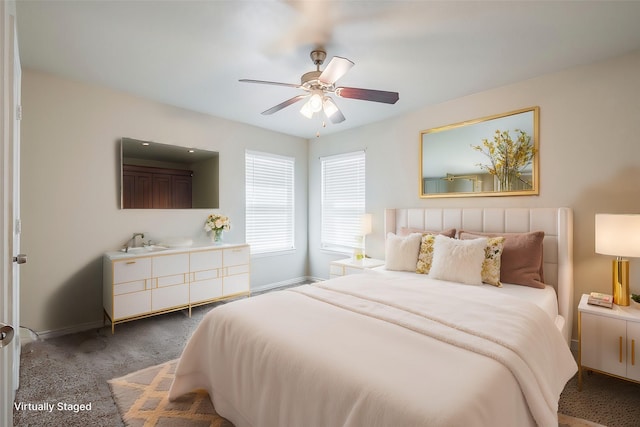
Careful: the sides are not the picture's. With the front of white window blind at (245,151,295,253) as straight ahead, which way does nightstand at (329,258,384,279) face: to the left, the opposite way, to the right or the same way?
to the right

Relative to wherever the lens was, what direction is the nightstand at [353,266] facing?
facing the viewer and to the left of the viewer

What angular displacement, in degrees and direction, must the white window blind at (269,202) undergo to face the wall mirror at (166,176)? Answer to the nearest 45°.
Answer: approximately 90° to its right

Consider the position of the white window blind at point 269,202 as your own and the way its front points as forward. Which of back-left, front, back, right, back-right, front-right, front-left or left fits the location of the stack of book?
front

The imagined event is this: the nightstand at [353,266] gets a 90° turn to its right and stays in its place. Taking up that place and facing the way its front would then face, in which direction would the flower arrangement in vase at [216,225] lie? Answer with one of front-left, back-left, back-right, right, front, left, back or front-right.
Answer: front-left

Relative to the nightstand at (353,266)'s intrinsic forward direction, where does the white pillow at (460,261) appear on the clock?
The white pillow is roughly at 9 o'clock from the nightstand.

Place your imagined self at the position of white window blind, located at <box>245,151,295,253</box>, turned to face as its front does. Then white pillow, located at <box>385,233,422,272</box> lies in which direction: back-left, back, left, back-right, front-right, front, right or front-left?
front

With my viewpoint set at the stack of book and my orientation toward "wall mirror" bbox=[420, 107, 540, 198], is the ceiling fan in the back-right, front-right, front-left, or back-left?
front-left

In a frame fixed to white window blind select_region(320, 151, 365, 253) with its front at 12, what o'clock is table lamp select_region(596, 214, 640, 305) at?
The table lamp is roughly at 9 o'clock from the white window blind.

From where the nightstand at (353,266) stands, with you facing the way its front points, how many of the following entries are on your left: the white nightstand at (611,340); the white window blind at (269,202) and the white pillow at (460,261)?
2

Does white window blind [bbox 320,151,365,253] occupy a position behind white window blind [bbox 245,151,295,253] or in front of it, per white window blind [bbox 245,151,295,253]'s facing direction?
in front

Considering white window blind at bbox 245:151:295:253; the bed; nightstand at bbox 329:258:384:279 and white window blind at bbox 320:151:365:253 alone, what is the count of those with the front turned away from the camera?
0

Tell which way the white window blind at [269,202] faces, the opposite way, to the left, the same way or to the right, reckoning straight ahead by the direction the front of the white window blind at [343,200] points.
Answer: to the left

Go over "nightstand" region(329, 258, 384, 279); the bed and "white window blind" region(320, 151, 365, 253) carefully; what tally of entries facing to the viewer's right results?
0

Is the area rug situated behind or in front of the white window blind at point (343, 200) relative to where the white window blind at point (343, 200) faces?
in front

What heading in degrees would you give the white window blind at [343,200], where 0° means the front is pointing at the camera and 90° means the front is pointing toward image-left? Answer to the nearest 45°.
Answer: approximately 45°

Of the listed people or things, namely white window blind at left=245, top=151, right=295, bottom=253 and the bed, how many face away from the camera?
0

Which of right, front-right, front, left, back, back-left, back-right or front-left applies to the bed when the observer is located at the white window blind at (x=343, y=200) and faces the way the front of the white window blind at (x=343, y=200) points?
front-left

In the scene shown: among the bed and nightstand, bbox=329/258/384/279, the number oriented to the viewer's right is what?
0
